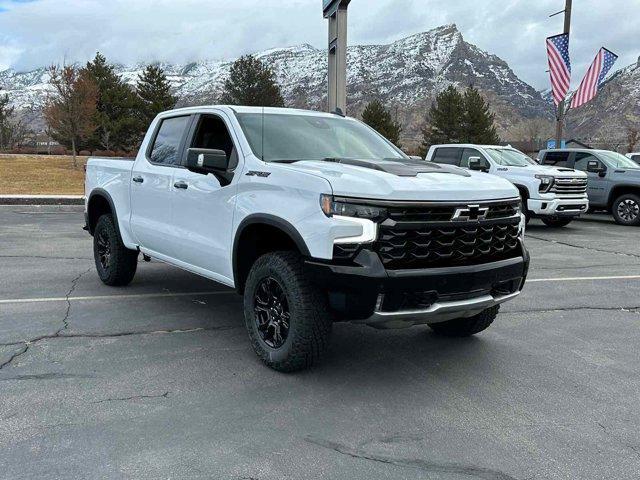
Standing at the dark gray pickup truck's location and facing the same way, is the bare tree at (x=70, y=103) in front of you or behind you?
behind

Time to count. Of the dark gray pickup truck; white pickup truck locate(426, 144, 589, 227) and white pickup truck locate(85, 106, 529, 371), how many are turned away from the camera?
0

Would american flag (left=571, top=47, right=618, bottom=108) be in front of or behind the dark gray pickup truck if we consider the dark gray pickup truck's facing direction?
behind

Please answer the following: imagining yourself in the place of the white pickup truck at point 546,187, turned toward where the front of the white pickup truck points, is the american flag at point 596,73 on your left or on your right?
on your left

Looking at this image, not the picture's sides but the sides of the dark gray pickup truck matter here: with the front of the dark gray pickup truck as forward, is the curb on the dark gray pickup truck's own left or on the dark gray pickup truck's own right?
on the dark gray pickup truck's own right

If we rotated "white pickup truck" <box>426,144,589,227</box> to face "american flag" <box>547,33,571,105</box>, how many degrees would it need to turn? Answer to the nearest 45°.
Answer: approximately 135° to its left

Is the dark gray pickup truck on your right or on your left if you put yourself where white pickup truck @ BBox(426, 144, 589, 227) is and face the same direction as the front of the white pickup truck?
on your left

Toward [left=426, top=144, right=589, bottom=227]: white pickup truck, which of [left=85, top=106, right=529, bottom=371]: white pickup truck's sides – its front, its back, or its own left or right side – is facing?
left

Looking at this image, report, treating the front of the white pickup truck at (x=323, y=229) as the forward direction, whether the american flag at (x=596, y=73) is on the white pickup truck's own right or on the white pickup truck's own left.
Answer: on the white pickup truck's own left

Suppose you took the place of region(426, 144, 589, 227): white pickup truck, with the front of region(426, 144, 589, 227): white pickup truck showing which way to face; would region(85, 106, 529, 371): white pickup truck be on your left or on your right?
on your right

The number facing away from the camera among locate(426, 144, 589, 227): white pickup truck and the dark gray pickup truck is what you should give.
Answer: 0

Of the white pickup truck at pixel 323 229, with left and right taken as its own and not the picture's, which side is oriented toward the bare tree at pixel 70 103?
back

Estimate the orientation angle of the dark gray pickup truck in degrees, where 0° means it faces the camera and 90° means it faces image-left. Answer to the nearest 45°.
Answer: approximately 315°

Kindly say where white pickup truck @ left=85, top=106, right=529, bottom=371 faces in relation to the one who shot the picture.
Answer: facing the viewer and to the right of the viewer

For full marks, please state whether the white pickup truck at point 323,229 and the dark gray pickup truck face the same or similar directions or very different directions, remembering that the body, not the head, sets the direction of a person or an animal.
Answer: same or similar directions

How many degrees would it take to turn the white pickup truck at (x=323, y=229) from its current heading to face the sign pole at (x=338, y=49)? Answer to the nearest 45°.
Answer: approximately 135° to its left
